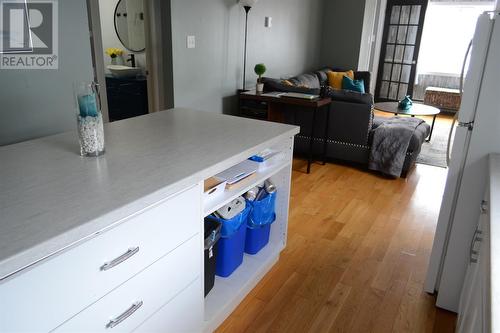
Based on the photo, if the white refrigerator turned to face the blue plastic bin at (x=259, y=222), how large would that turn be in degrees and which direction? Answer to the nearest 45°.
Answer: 0° — it already faces it

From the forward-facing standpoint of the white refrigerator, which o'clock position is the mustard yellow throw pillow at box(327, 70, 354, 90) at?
The mustard yellow throw pillow is roughly at 2 o'clock from the white refrigerator.

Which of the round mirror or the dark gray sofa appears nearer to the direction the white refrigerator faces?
the round mirror

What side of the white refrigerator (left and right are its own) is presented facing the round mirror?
front

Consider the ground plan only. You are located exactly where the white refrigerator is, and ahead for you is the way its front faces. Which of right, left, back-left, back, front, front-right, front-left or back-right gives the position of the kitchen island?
front-left

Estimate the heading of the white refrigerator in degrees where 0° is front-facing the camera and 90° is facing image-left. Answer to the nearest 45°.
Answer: approximately 90°

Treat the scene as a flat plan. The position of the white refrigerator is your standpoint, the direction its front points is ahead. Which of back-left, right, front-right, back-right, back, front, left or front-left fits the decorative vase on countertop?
front-left

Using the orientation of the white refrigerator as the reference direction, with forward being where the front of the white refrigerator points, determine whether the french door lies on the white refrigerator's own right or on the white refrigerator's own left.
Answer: on the white refrigerator's own right

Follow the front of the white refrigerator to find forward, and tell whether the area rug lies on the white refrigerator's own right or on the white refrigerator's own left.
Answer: on the white refrigerator's own right

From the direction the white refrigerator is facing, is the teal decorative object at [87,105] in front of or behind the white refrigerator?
in front

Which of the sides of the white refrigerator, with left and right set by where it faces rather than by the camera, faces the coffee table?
right

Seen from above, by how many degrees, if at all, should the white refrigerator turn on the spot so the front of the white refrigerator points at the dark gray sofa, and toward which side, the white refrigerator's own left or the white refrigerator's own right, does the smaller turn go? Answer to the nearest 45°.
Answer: approximately 45° to the white refrigerator's own right

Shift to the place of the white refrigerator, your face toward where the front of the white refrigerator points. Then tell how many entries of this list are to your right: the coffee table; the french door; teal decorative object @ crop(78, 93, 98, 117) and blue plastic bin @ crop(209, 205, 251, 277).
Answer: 2
